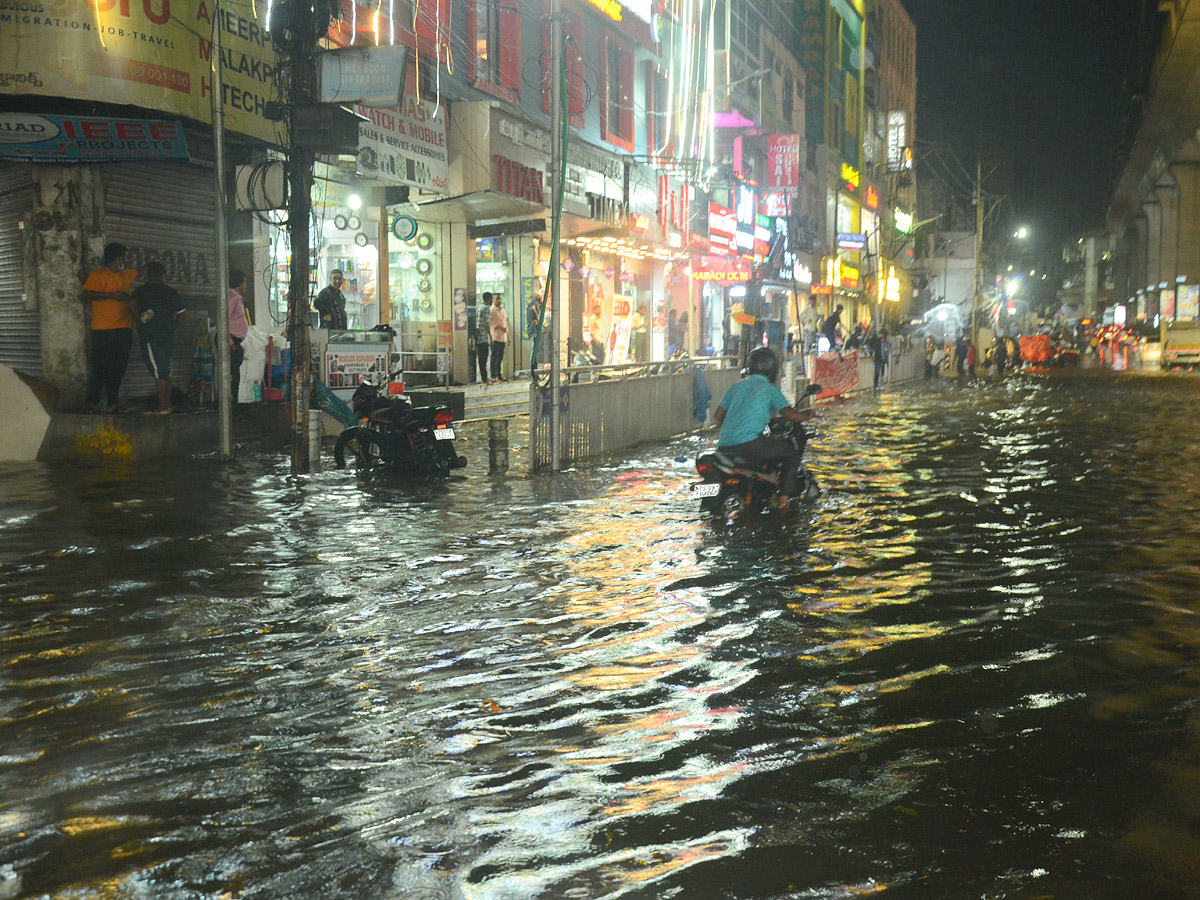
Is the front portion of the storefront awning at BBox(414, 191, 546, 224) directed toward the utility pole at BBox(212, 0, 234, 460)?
no

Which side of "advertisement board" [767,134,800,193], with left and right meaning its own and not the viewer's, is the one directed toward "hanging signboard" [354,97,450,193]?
front

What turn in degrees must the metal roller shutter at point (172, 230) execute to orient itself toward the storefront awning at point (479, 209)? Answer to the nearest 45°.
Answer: approximately 135° to its left

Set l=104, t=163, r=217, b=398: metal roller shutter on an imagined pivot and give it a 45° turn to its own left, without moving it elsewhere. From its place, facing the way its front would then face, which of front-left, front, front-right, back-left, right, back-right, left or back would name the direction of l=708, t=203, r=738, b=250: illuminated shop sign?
left

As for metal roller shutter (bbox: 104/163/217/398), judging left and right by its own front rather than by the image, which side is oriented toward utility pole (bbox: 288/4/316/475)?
front

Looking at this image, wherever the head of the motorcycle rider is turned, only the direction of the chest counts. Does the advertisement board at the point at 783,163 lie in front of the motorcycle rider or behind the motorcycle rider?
in front

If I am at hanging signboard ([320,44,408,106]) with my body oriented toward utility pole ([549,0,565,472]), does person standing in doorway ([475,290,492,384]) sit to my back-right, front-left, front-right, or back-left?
front-left

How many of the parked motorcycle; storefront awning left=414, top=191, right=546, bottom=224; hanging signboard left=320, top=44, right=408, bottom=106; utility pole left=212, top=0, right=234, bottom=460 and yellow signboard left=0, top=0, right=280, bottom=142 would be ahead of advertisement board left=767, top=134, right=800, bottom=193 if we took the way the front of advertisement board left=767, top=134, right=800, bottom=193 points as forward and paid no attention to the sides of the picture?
5

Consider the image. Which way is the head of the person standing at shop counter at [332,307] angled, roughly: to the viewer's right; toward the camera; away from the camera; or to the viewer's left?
toward the camera

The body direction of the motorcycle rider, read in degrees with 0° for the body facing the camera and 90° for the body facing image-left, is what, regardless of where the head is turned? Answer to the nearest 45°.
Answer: approximately 225°

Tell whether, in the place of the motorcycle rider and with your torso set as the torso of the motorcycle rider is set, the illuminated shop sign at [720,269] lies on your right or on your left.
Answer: on your left

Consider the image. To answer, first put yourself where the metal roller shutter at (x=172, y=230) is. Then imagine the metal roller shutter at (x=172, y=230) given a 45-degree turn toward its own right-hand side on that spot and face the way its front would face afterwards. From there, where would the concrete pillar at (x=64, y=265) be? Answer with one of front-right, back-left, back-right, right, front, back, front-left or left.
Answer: front

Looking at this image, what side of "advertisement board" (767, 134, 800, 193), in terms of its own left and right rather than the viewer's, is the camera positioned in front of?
front
